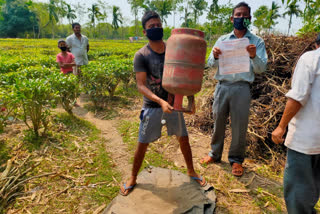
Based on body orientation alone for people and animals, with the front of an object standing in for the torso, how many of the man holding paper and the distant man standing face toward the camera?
2

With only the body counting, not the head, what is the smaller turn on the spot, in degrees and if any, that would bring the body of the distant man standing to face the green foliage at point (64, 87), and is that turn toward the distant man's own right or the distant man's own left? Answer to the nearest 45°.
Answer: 0° — they already face it

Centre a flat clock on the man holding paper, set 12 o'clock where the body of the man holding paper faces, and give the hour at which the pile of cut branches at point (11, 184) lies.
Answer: The pile of cut branches is roughly at 2 o'clock from the man holding paper.

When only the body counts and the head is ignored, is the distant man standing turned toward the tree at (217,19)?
no

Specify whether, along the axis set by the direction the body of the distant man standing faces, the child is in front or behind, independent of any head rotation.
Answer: in front

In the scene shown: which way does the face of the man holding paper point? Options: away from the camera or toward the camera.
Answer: toward the camera

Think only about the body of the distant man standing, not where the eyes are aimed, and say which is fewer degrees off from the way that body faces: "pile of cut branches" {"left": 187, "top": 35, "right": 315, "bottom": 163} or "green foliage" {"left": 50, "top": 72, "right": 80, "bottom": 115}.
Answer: the green foliage

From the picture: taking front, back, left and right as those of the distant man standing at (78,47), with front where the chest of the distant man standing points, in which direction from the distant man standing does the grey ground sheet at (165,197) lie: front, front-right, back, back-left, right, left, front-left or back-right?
front

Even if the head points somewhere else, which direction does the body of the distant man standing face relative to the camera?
toward the camera

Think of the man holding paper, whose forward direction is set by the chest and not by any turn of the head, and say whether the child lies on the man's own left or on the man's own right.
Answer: on the man's own right

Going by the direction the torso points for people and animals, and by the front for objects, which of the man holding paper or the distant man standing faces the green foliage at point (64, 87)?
the distant man standing

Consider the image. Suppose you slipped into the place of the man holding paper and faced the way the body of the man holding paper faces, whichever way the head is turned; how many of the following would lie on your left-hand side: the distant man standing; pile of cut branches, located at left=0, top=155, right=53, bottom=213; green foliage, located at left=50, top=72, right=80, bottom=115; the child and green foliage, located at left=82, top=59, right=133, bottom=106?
0

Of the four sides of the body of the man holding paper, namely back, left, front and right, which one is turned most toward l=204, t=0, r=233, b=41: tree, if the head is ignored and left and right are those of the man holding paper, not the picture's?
back

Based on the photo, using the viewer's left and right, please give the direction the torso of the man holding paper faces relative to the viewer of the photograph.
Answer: facing the viewer
